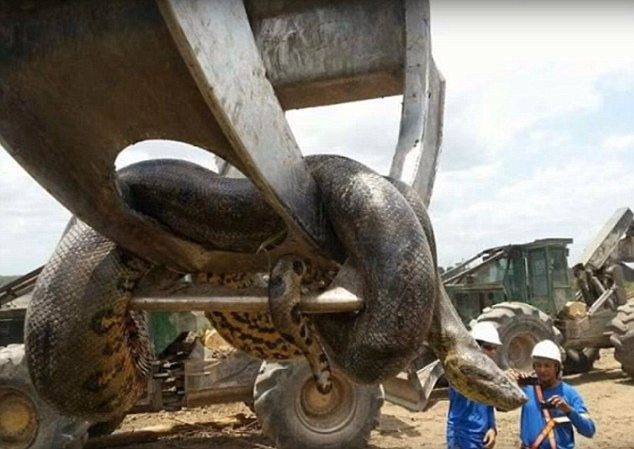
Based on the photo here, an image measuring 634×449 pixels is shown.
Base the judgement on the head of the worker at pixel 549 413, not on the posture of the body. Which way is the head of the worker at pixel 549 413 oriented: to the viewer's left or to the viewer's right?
to the viewer's left

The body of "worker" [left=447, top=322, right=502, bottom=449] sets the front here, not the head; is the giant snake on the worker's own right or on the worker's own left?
on the worker's own right

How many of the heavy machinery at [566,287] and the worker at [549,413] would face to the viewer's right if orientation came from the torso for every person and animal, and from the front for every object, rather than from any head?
0

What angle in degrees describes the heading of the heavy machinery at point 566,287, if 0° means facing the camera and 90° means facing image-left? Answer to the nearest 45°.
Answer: approximately 45°
